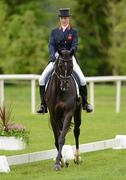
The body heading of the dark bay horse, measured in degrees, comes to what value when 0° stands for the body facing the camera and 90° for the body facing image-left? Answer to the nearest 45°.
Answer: approximately 0°

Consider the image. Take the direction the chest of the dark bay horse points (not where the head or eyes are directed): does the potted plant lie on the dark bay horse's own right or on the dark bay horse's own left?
on the dark bay horse's own right

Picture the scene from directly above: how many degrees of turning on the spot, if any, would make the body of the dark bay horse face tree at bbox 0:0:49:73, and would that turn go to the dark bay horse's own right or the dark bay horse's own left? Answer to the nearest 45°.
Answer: approximately 180°
